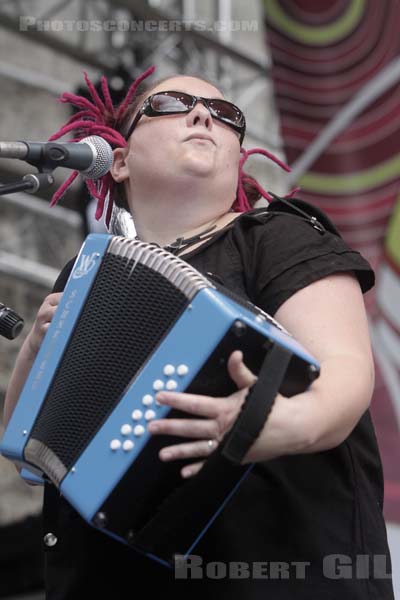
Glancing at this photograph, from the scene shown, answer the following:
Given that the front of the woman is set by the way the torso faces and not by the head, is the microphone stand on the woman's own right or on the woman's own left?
on the woman's own right

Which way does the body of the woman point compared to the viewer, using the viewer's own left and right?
facing the viewer
